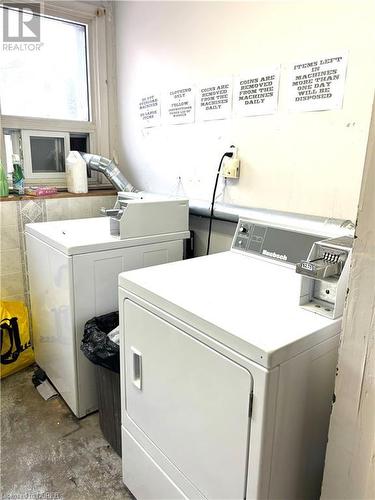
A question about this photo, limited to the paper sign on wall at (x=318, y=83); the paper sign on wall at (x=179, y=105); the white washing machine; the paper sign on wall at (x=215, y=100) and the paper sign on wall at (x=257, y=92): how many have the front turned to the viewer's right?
0

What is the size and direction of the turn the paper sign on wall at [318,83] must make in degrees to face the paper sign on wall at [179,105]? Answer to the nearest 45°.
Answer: approximately 90° to its right

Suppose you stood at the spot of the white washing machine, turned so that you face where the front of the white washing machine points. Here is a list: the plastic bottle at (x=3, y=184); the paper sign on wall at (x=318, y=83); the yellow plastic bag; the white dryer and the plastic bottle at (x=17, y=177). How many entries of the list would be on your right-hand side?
3

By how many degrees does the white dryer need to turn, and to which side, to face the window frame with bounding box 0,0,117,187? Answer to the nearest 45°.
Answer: approximately 90° to its right

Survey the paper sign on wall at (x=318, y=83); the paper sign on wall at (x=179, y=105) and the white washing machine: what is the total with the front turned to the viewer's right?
0

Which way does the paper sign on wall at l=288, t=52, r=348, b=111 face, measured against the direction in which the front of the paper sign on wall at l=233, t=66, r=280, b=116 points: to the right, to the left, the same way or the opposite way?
the same way

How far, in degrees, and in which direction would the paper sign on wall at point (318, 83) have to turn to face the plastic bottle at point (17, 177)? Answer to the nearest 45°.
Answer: approximately 45° to its right

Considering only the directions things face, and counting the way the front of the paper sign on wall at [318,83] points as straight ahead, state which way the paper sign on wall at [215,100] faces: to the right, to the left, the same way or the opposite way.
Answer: the same way

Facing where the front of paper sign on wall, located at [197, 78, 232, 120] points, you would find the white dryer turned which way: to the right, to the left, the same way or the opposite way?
the same way

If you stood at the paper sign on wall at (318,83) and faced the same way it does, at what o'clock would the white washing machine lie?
The white washing machine is roughly at 1 o'clock from the paper sign on wall.

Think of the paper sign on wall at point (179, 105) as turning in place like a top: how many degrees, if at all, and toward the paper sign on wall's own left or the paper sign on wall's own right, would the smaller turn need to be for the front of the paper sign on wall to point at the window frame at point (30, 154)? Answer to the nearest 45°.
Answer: approximately 45° to the paper sign on wall's own right

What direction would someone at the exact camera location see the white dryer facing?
facing the viewer and to the left of the viewer

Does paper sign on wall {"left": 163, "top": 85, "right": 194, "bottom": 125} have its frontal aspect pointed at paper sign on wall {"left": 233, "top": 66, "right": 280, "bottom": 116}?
no

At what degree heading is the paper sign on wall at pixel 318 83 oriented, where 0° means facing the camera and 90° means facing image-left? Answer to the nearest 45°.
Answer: approximately 45°

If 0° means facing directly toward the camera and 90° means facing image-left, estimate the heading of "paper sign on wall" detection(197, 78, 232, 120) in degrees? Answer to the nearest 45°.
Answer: approximately 45°

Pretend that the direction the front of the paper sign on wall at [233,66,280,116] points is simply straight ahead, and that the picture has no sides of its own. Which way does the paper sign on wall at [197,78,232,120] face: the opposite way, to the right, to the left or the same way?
the same way

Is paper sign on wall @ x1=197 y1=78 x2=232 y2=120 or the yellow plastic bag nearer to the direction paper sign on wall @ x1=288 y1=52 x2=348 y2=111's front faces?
the yellow plastic bag

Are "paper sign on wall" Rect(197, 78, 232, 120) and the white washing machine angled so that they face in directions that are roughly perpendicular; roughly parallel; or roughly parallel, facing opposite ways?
roughly parallel

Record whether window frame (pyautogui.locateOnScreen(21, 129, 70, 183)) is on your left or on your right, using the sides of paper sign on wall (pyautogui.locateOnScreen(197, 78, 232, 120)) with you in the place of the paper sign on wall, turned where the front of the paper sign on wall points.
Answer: on your right

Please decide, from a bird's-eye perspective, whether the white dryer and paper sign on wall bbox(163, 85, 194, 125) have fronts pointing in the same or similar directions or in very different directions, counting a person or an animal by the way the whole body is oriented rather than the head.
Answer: same or similar directions
